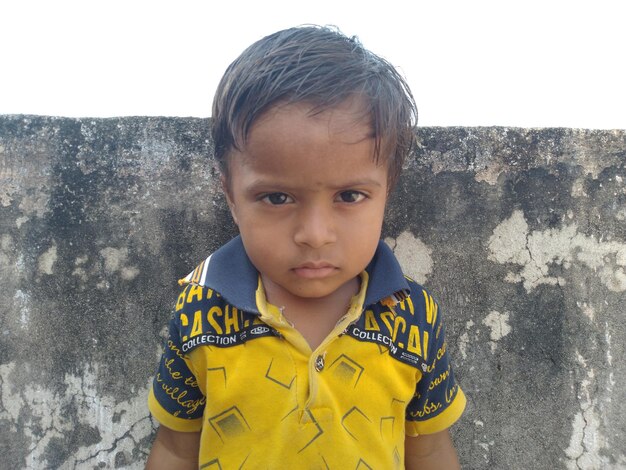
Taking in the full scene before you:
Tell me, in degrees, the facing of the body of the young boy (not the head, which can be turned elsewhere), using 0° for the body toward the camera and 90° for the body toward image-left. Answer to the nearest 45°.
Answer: approximately 0°
